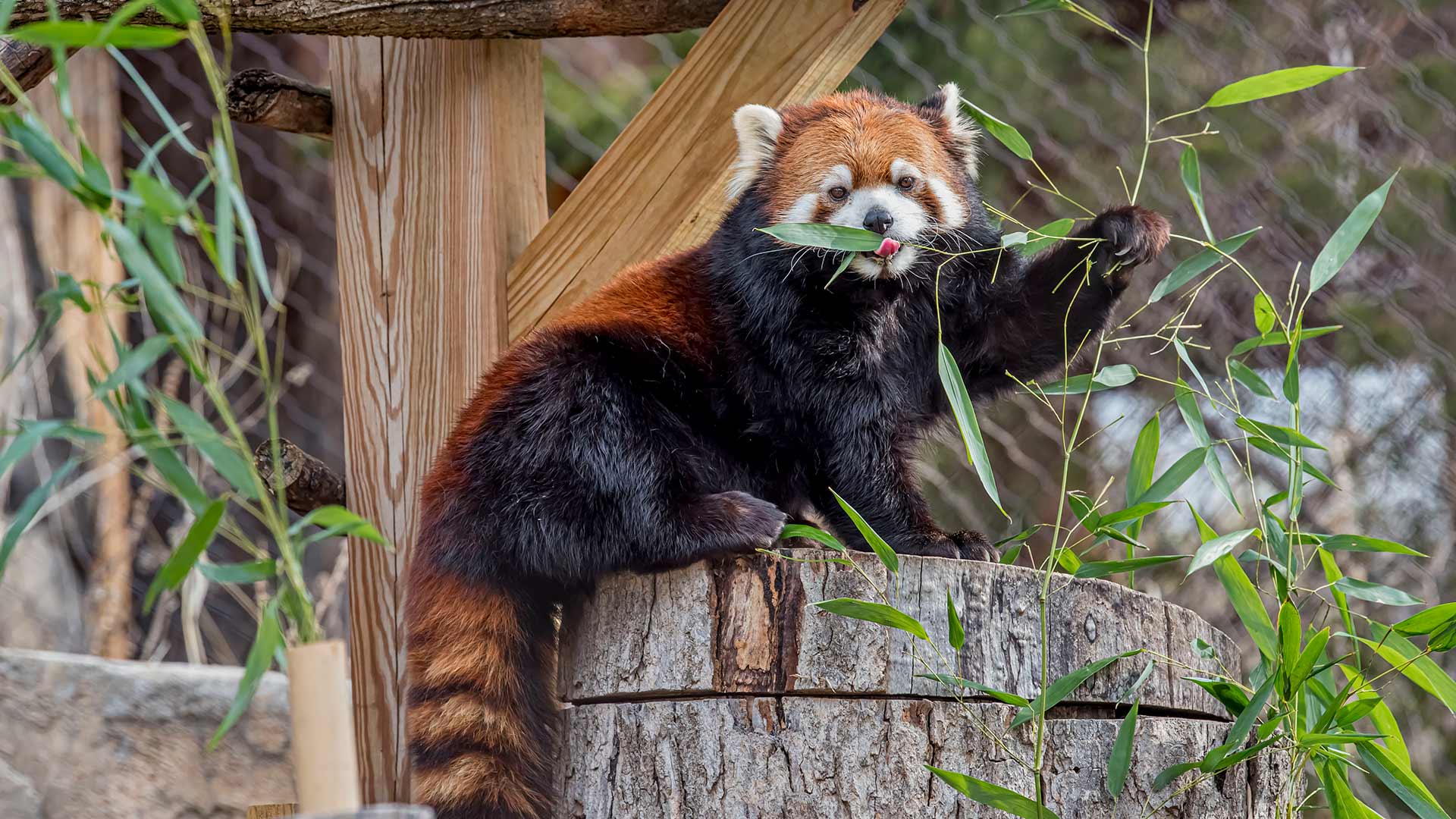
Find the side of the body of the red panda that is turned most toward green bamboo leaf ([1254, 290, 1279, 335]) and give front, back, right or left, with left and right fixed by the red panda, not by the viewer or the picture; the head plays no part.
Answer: front

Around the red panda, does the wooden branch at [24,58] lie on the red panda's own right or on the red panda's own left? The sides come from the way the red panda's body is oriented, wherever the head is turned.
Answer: on the red panda's own right

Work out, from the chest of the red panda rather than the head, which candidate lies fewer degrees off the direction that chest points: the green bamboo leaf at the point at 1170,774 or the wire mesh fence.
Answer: the green bamboo leaf

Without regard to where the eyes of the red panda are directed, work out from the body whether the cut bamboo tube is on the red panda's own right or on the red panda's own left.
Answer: on the red panda's own right

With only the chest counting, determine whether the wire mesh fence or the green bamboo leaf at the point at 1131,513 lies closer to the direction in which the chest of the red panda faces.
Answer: the green bamboo leaf

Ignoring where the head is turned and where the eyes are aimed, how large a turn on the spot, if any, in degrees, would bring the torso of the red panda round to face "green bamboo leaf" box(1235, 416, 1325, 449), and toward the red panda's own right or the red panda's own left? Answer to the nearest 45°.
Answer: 0° — it already faces it

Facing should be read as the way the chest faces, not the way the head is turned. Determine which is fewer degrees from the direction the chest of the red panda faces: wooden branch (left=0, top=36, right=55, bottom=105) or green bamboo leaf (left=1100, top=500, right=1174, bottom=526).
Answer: the green bamboo leaf

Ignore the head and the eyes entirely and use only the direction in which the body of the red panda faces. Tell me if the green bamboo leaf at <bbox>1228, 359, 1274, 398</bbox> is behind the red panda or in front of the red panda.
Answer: in front

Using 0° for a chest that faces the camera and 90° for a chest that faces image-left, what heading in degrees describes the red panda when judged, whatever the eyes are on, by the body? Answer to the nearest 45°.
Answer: approximately 315°
